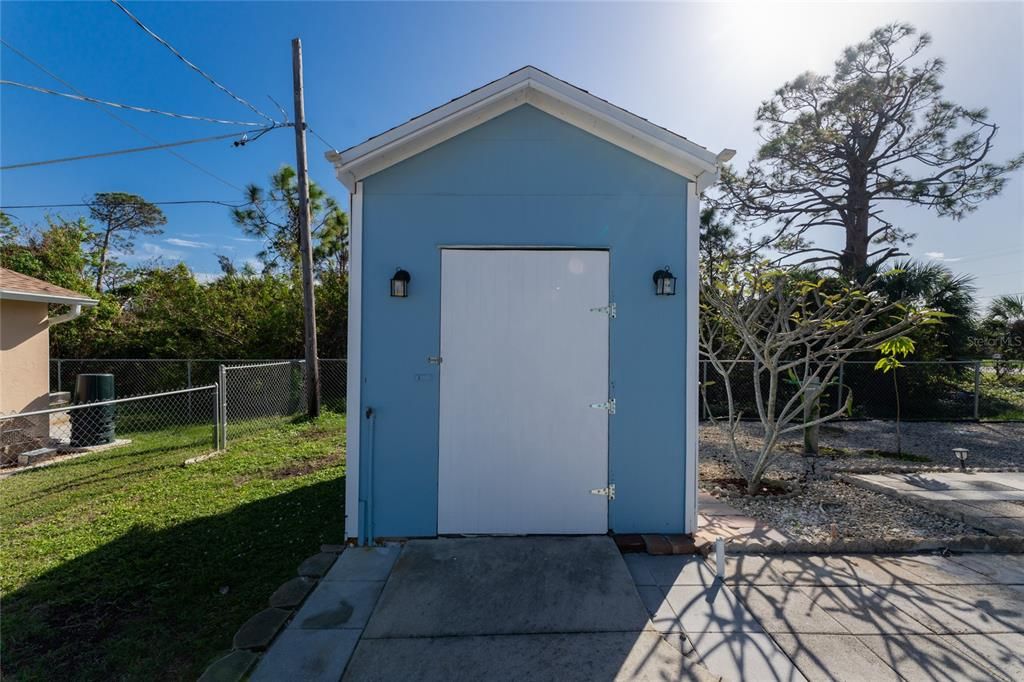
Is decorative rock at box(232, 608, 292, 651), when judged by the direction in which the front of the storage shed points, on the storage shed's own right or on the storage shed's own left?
on the storage shed's own right

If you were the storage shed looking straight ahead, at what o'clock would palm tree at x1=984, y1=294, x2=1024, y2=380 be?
The palm tree is roughly at 8 o'clock from the storage shed.

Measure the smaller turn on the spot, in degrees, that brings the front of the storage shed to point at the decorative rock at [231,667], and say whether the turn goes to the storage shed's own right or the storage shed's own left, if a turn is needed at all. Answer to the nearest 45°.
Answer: approximately 45° to the storage shed's own right

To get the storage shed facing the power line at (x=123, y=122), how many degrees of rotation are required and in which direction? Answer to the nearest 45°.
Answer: approximately 135° to its right

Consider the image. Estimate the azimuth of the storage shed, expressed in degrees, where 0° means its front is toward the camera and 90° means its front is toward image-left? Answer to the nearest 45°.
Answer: approximately 0°

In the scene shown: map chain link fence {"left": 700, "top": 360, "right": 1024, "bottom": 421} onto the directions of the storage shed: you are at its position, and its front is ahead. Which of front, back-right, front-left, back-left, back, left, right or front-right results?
back-left

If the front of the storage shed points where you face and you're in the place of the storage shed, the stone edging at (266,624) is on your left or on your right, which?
on your right

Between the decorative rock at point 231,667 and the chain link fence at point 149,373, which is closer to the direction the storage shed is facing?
the decorative rock

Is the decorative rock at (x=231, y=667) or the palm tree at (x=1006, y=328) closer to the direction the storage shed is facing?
the decorative rock

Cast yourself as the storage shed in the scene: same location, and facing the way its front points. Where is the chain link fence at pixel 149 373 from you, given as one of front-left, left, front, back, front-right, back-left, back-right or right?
back-right

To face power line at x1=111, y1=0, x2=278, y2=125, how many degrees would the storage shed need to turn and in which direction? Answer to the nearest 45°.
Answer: approximately 135° to its right

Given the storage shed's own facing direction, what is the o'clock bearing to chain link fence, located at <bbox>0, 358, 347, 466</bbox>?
The chain link fence is roughly at 4 o'clock from the storage shed.
